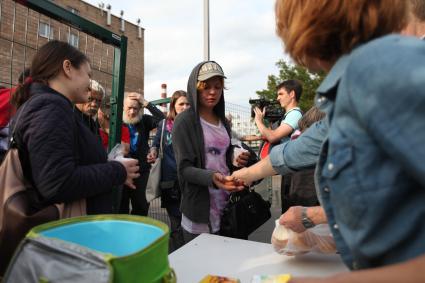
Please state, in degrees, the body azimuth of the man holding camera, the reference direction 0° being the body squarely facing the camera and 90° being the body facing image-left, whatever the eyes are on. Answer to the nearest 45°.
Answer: approximately 90°

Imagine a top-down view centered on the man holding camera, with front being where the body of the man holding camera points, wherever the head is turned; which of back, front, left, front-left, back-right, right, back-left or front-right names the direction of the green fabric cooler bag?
left

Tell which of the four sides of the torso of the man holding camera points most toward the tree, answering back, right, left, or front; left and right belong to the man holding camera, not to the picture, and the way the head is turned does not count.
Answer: right

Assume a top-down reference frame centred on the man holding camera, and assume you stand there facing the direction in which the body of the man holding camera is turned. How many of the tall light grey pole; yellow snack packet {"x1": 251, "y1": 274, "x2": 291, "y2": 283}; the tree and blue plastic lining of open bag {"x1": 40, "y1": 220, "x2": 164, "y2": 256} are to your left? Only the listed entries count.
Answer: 2

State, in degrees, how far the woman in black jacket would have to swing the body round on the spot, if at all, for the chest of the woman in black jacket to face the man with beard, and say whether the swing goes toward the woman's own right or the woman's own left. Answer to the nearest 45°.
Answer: approximately 90° to the woman's own left

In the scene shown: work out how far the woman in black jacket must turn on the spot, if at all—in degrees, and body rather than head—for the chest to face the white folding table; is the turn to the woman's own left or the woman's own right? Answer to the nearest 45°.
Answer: approximately 45° to the woman's own right

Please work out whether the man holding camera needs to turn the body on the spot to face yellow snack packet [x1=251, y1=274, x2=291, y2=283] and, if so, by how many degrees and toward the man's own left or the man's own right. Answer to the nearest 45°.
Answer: approximately 90° to the man's own left

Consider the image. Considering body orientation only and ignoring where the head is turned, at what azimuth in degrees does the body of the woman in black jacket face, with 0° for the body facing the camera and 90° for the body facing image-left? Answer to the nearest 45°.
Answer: approximately 270°

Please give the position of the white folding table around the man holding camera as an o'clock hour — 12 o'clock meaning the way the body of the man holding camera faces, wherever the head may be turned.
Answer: The white folding table is roughly at 9 o'clock from the man holding camera.

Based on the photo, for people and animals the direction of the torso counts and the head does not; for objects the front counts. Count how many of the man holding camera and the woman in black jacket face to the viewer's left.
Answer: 1
